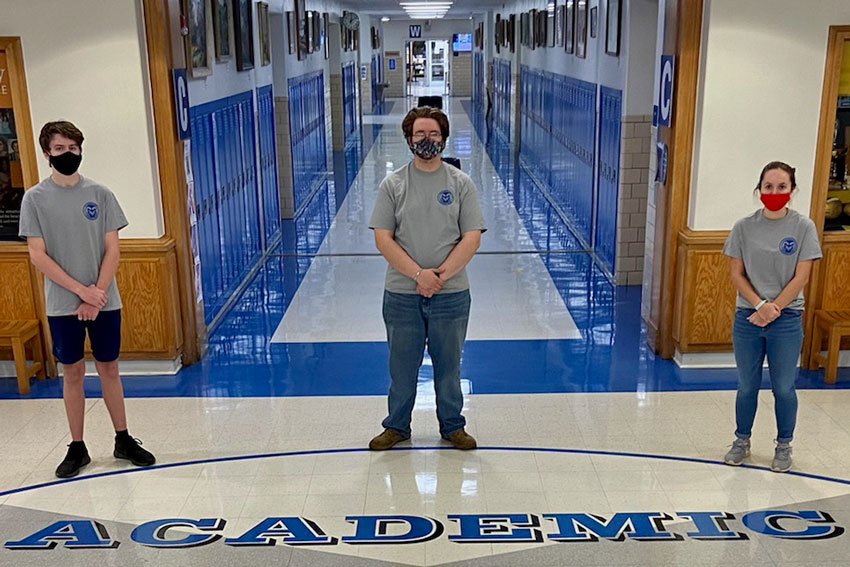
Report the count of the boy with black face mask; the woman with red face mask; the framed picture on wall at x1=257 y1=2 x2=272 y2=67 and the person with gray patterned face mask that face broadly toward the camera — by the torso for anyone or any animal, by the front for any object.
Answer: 3

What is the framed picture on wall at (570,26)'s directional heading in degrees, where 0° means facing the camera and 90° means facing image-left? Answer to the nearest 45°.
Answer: approximately 90°

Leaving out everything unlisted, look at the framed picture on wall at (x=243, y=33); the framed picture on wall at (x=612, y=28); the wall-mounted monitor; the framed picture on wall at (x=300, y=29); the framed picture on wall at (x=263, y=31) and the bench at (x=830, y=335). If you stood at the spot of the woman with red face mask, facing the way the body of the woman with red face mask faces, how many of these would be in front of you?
0

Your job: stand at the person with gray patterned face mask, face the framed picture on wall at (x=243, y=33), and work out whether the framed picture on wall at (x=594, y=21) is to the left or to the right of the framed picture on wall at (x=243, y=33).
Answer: right

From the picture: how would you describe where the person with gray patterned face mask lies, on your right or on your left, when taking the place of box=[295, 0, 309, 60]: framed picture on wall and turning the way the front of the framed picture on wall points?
on your right

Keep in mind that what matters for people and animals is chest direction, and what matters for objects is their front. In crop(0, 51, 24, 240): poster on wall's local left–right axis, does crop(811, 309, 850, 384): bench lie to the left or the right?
on its left

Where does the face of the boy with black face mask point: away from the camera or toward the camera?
toward the camera

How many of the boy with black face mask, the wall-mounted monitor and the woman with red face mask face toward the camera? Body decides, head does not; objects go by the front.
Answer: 3

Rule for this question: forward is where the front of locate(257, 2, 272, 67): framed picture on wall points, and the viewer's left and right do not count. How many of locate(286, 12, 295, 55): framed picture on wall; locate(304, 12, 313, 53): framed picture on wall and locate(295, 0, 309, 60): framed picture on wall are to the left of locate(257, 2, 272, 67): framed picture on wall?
3

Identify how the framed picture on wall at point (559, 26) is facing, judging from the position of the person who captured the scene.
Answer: facing to the left of the viewer

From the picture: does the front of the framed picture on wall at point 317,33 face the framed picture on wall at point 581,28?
no

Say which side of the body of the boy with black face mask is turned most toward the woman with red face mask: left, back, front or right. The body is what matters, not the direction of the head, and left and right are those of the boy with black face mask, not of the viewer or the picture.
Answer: left

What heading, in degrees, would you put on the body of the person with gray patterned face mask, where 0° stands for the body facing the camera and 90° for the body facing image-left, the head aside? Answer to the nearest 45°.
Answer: approximately 0°

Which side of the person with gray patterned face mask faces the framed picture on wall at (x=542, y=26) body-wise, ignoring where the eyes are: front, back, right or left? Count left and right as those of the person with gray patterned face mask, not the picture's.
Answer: back

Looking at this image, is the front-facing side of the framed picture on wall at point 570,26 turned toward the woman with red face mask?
no

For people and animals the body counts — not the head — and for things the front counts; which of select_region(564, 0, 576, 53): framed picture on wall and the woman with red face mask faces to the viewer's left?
the framed picture on wall

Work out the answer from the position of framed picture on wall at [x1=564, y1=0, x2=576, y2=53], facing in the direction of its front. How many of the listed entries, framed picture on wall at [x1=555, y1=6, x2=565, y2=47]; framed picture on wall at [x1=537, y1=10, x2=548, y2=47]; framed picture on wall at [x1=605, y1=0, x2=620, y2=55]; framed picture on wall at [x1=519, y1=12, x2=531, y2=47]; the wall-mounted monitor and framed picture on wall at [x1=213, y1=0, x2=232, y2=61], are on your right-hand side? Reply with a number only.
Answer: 4

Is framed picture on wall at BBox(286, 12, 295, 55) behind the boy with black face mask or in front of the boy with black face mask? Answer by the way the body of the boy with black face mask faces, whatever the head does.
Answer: behind

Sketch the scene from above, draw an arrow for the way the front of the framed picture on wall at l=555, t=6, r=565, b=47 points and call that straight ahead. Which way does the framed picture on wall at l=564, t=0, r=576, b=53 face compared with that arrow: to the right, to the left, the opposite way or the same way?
the same way

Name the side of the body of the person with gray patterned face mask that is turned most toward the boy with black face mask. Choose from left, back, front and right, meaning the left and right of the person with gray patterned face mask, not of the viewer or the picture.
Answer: right

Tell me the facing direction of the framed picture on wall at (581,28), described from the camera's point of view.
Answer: facing to the left of the viewer

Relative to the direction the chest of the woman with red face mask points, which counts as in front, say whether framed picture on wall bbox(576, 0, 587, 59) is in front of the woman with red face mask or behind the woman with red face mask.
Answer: behind
